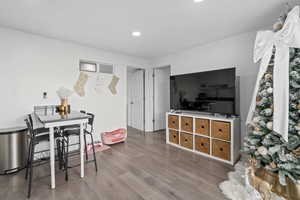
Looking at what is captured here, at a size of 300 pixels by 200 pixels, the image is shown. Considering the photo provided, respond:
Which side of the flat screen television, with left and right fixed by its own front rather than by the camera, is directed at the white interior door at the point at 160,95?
right

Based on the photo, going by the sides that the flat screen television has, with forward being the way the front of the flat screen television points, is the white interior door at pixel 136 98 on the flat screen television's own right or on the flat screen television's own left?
on the flat screen television's own right

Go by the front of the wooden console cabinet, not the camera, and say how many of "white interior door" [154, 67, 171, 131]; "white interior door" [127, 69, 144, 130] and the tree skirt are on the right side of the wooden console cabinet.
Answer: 2

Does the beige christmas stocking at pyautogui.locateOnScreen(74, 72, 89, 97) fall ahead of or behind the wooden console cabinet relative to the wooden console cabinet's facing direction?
ahead

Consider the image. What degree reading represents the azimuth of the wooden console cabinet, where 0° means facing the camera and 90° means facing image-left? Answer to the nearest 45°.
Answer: approximately 45°

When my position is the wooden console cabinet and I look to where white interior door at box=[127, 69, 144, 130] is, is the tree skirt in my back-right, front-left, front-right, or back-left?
back-left

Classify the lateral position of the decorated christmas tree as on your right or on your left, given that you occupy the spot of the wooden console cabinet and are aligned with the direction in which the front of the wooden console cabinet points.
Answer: on your left

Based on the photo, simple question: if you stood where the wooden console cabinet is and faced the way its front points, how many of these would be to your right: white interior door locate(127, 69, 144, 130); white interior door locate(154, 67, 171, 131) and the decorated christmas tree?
2

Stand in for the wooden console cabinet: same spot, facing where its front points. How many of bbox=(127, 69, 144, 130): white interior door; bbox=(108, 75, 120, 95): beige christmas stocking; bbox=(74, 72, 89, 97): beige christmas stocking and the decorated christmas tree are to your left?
1

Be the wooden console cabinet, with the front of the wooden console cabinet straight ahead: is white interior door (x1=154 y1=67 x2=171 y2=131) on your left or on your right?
on your right

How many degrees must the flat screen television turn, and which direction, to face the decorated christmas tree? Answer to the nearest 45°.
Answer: approximately 90° to its left

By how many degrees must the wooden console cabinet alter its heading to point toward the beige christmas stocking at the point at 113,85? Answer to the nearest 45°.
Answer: approximately 45° to its right

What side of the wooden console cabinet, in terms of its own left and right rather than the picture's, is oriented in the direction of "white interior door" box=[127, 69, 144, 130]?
right

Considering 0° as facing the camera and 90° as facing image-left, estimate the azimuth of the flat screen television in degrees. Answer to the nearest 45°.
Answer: approximately 45°
